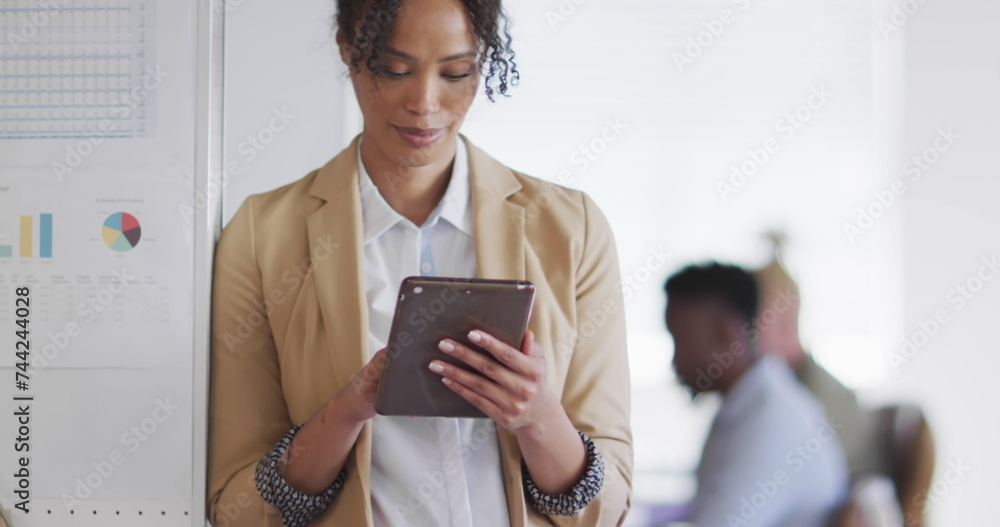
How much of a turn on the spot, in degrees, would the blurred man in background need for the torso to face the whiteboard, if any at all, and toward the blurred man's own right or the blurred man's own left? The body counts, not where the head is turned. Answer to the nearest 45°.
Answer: approximately 45° to the blurred man's own left

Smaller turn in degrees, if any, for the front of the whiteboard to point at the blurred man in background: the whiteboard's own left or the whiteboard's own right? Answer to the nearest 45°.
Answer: approximately 90° to the whiteboard's own left

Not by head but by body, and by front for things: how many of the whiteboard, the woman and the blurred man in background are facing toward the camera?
2

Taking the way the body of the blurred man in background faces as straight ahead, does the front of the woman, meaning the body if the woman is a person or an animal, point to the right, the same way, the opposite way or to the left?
to the left

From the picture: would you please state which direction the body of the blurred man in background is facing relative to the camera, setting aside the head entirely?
to the viewer's left

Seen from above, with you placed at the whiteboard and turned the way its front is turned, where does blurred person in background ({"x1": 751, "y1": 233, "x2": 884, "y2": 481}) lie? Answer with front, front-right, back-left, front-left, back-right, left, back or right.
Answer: left

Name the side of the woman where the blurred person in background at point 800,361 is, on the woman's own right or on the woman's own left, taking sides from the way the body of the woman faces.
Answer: on the woman's own left

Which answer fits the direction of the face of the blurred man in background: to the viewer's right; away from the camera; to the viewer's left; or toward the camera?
to the viewer's left
